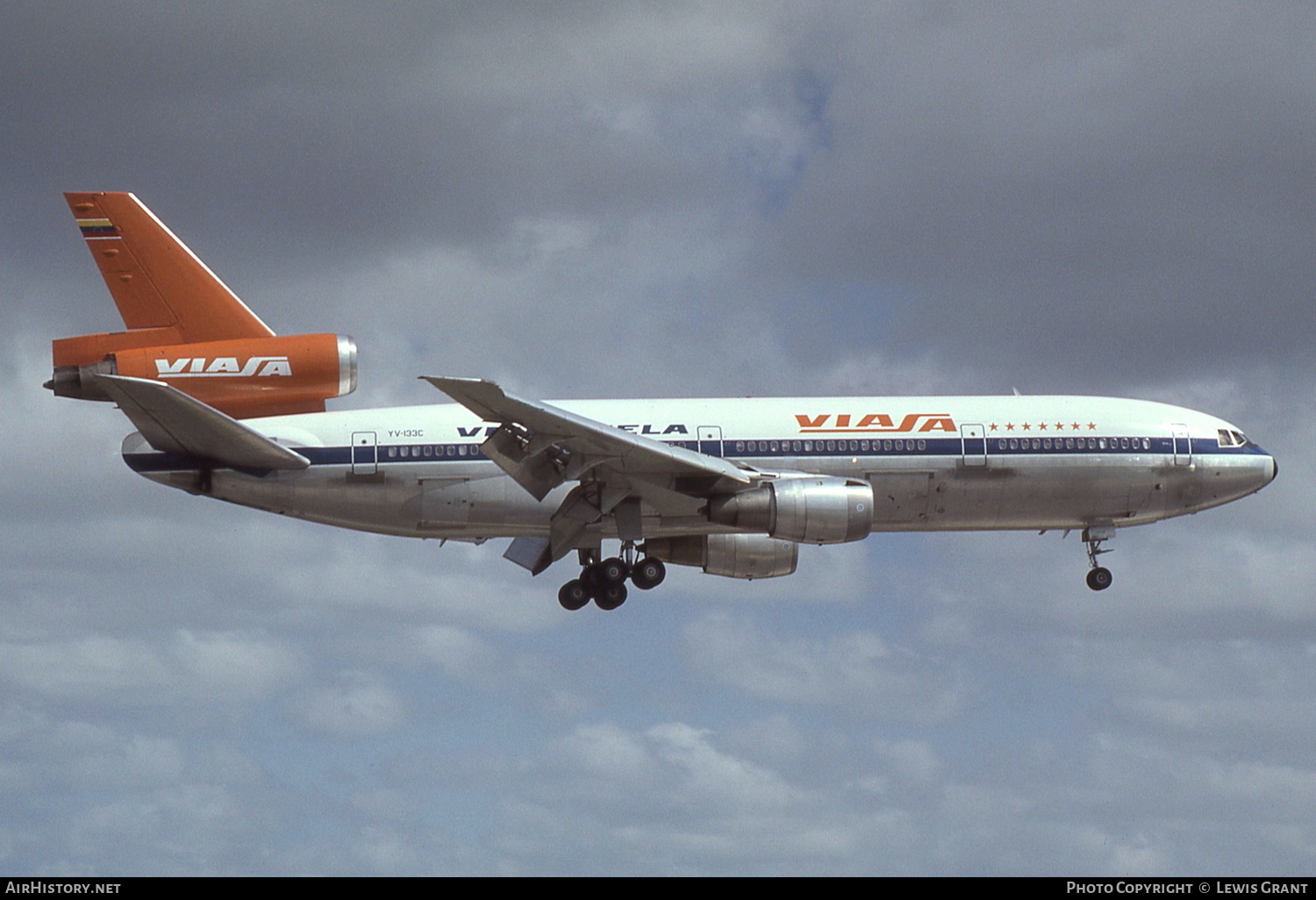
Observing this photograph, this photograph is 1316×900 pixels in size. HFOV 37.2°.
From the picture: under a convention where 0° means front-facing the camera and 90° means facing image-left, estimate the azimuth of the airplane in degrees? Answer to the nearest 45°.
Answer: approximately 270°
